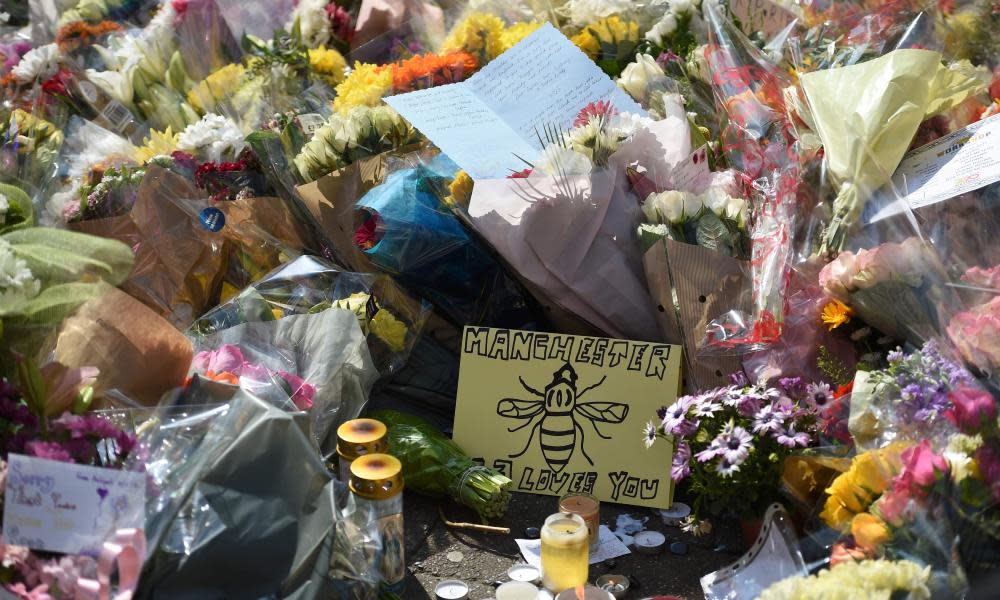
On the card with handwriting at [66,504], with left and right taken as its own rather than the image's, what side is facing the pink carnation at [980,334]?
left

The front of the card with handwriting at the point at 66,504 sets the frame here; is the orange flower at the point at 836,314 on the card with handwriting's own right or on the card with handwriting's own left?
on the card with handwriting's own left

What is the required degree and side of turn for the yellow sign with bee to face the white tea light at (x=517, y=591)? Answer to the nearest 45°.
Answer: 0° — it already faces it

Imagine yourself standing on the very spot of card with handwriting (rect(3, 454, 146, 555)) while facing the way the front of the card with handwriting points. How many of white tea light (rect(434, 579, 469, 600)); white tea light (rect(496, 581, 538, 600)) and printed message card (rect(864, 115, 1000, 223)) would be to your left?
3

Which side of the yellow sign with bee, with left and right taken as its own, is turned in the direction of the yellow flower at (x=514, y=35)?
back

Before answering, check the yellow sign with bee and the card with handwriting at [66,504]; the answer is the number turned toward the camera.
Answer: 2

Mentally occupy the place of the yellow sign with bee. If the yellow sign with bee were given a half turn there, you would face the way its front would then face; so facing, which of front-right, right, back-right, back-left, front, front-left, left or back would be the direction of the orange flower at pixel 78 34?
front-left

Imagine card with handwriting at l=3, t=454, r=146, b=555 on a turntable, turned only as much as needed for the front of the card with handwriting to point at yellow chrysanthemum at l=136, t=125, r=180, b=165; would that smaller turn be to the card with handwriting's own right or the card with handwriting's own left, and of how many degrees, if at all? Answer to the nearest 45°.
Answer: approximately 180°

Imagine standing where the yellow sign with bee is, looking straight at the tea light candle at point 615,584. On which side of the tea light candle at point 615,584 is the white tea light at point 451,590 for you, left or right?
right

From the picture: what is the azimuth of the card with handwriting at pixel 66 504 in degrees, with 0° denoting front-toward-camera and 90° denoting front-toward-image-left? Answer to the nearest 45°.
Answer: approximately 0°

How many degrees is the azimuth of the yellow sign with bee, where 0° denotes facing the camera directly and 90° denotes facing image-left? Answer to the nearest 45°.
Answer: approximately 0°

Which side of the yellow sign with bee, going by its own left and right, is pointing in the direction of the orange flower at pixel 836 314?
left

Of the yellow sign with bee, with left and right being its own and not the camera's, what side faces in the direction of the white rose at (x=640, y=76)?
back
